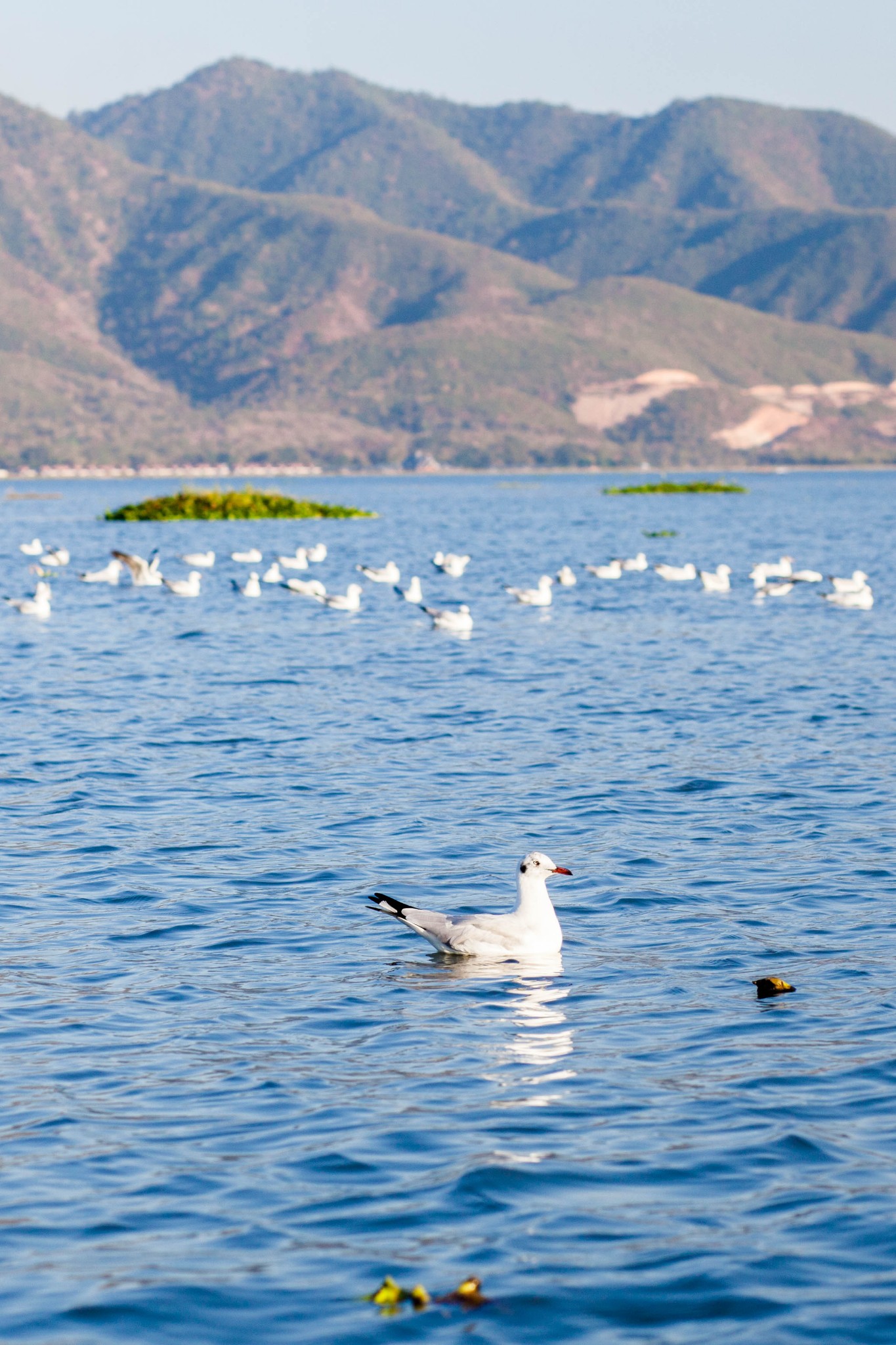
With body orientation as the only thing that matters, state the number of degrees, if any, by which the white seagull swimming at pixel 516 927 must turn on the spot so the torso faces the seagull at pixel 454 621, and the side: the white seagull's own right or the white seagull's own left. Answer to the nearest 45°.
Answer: approximately 90° to the white seagull's own left

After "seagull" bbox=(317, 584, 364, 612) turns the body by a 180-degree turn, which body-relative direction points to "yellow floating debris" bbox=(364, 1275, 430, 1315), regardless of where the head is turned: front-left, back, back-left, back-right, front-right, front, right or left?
left

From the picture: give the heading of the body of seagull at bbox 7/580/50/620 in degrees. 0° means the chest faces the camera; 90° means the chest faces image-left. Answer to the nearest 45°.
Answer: approximately 270°

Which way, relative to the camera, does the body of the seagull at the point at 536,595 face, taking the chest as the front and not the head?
to the viewer's right

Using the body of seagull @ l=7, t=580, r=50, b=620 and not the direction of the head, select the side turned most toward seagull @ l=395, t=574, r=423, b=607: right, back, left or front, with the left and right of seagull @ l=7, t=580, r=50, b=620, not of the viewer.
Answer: front

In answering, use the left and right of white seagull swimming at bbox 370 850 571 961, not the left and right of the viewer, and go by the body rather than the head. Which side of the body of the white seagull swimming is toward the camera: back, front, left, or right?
right

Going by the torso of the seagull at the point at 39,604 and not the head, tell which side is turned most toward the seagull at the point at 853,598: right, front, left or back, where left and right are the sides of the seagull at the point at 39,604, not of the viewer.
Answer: front

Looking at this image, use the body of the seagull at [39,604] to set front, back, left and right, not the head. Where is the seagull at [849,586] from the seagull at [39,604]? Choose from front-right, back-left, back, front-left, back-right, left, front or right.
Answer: front

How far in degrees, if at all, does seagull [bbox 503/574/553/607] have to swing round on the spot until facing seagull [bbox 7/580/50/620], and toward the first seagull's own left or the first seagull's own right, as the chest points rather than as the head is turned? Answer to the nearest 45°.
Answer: approximately 180°

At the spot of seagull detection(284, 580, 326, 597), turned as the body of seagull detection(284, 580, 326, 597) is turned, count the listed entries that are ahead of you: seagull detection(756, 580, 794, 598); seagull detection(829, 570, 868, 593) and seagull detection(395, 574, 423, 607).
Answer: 3

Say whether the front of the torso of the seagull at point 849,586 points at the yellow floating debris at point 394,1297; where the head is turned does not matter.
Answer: no

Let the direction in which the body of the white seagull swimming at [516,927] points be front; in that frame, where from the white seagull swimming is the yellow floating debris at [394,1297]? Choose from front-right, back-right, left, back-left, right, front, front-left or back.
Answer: right
